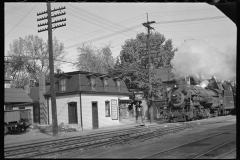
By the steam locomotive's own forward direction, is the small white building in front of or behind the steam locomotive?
in front

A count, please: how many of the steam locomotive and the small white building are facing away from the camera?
0

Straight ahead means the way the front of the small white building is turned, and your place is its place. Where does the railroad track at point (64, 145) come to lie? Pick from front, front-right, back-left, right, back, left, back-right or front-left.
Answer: front-right

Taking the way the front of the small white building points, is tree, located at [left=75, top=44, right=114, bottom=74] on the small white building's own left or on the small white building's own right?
on the small white building's own left

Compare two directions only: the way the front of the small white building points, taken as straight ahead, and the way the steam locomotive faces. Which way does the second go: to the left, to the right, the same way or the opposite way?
to the right

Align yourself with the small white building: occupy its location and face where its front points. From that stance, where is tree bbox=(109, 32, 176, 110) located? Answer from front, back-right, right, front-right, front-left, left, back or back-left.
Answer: left

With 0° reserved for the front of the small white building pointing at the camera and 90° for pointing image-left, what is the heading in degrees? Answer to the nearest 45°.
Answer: approximately 315°
